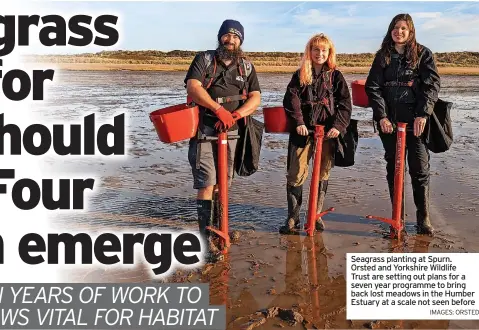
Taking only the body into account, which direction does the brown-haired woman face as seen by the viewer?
toward the camera

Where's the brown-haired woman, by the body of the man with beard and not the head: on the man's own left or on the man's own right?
on the man's own left

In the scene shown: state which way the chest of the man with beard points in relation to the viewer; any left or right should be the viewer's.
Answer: facing the viewer

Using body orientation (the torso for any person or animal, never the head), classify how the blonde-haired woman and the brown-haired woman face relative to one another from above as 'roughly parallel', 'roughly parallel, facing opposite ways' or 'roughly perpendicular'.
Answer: roughly parallel

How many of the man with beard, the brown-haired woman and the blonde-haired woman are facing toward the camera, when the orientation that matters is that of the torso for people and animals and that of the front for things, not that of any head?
3

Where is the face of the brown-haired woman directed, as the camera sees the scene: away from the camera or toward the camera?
toward the camera

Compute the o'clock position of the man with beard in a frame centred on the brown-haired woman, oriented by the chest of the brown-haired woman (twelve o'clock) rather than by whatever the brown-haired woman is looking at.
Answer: The man with beard is roughly at 2 o'clock from the brown-haired woman.

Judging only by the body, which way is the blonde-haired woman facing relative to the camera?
toward the camera

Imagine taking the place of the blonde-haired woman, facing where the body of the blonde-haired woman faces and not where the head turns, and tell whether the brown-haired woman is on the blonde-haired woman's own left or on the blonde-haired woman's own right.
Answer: on the blonde-haired woman's own left

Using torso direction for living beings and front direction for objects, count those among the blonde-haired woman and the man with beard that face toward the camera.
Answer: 2

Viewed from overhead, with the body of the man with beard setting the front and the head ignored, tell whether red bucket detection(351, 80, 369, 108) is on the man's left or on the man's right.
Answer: on the man's left

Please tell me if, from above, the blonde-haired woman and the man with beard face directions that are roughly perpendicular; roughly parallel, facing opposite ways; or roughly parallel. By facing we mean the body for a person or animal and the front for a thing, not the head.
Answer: roughly parallel

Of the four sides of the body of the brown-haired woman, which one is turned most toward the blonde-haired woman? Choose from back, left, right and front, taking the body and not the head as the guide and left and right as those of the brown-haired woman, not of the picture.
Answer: right
